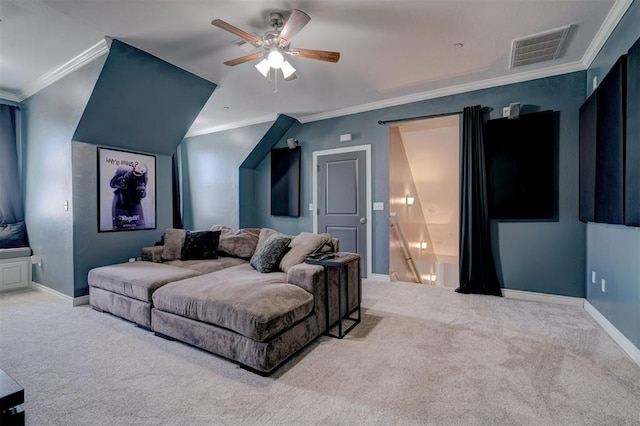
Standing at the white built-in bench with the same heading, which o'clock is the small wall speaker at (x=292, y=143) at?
The small wall speaker is roughly at 10 o'clock from the white built-in bench.

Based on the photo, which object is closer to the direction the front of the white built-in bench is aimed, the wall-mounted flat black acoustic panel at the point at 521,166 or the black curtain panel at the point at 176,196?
the wall-mounted flat black acoustic panel

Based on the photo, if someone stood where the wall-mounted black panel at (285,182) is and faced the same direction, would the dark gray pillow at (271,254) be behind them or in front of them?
in front

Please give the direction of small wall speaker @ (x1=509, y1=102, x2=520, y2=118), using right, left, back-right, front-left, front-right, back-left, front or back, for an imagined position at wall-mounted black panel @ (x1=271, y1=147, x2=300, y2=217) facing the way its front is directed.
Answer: left

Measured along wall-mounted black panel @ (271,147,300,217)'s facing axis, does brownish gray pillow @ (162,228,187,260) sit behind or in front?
in front

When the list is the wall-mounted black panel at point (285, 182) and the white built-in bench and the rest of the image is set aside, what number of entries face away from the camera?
0

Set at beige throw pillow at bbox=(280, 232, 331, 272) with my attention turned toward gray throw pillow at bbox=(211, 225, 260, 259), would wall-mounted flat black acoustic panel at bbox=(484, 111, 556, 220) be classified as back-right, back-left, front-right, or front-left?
back-right

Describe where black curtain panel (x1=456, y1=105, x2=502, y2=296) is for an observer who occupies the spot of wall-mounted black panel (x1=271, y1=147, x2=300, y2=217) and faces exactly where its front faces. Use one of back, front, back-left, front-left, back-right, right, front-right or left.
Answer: left

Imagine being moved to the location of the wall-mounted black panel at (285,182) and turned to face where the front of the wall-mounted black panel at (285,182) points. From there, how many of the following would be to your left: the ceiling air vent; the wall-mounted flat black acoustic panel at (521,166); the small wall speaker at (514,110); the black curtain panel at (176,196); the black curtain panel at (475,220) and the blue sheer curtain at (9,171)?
4

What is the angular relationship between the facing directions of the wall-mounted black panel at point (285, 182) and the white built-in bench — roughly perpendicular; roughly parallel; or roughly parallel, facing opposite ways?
roughly perpendicular

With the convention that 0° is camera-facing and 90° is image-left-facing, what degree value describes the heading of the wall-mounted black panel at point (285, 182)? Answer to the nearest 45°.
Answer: approximately 45°

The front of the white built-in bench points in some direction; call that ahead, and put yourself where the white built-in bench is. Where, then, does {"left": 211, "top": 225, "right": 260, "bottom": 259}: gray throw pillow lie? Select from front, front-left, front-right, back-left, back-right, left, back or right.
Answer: front-left
